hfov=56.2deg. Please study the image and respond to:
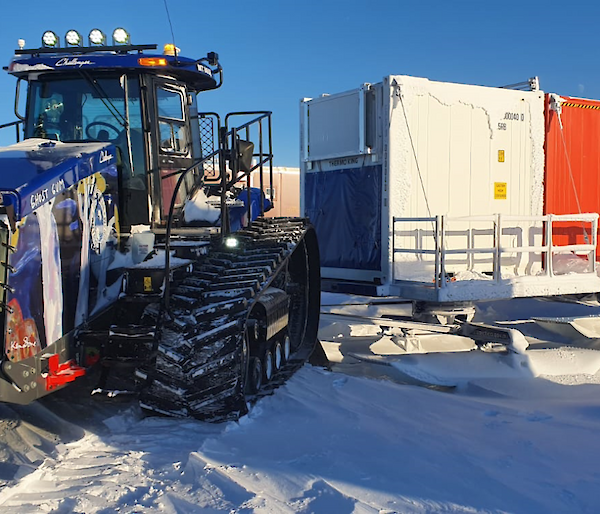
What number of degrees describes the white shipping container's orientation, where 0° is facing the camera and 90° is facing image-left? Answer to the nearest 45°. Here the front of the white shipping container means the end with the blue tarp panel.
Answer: approximately 45°

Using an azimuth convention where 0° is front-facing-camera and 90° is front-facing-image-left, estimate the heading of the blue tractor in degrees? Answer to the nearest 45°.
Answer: approximately 45°

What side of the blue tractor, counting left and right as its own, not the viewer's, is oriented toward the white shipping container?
back

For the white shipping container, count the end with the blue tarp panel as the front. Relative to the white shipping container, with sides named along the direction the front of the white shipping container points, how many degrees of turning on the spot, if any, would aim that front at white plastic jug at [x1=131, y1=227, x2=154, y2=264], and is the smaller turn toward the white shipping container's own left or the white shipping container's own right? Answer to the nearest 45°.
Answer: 0° — it already faces it

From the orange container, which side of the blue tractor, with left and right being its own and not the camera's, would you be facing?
back
